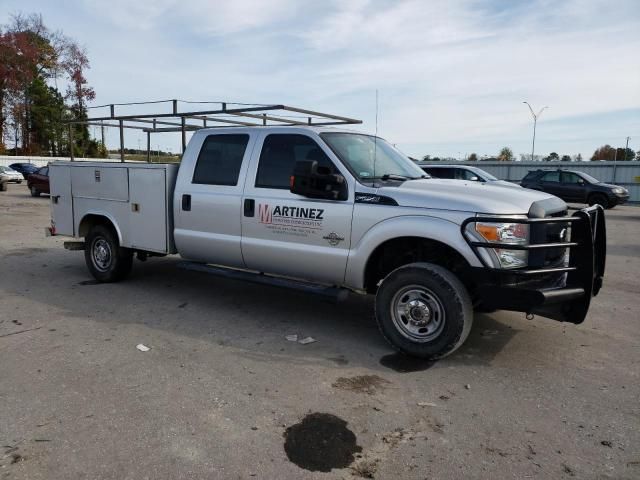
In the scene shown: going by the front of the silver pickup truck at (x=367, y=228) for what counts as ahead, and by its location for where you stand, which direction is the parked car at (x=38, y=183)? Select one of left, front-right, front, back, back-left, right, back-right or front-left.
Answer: back

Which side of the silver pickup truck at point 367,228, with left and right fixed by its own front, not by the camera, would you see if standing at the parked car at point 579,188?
left
